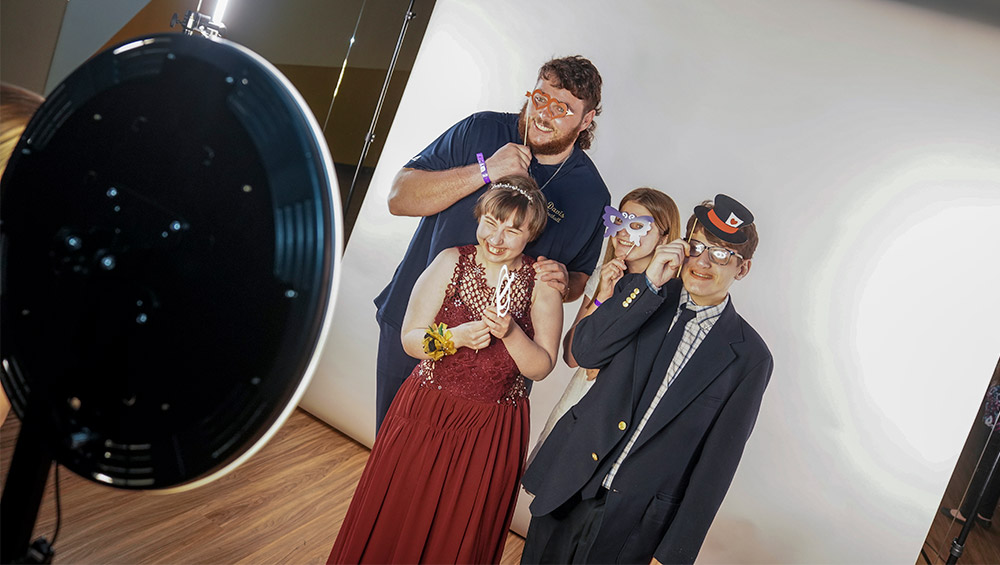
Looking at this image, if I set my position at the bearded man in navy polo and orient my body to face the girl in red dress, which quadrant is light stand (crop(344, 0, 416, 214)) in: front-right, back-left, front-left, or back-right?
back-right

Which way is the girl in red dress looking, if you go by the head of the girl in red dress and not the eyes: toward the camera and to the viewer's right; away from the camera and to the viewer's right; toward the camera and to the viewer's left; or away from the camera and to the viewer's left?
toward the camera and to the viewer's left

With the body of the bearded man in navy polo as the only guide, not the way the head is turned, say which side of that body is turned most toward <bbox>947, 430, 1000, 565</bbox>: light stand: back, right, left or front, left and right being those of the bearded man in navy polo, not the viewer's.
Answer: left

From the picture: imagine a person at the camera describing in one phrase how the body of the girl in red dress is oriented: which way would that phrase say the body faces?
toward the camera

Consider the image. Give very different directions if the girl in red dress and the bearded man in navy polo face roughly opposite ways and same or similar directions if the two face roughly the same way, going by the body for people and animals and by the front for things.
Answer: same or similar directions

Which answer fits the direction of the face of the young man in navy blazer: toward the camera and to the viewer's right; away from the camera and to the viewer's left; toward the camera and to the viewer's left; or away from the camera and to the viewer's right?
toward the camera and to the viewer's left

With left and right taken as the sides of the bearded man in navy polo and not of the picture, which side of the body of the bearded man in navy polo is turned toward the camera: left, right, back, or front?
front

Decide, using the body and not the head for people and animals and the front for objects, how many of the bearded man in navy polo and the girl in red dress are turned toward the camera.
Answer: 2

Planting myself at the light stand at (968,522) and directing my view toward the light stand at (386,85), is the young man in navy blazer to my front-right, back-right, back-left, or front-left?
front-left

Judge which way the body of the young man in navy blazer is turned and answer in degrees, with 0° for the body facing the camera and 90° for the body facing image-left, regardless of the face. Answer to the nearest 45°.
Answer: approximately 45°

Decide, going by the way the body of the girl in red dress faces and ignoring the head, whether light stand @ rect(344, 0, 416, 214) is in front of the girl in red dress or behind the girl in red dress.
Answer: behind

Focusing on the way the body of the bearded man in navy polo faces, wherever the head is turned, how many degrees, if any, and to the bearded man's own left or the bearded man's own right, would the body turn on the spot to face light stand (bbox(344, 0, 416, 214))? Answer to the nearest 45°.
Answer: approximately 135° to the bearded man's own right
